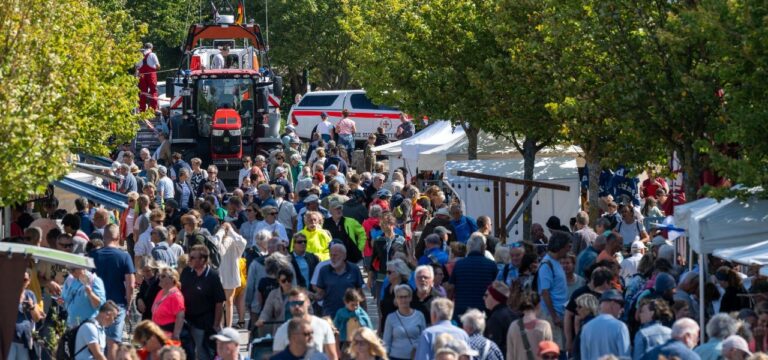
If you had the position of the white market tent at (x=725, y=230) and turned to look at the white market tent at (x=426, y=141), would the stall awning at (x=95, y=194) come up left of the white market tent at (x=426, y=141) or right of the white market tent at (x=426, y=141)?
left

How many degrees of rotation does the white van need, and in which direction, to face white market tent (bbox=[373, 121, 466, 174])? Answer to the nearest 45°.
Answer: approximately 90° to its right

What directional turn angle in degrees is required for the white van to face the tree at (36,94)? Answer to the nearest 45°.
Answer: approximately 90° to its right

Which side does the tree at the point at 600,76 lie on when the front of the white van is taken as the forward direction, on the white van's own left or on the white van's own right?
on the white van's own right

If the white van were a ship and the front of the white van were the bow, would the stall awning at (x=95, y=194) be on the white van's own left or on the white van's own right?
on the white van's own right
